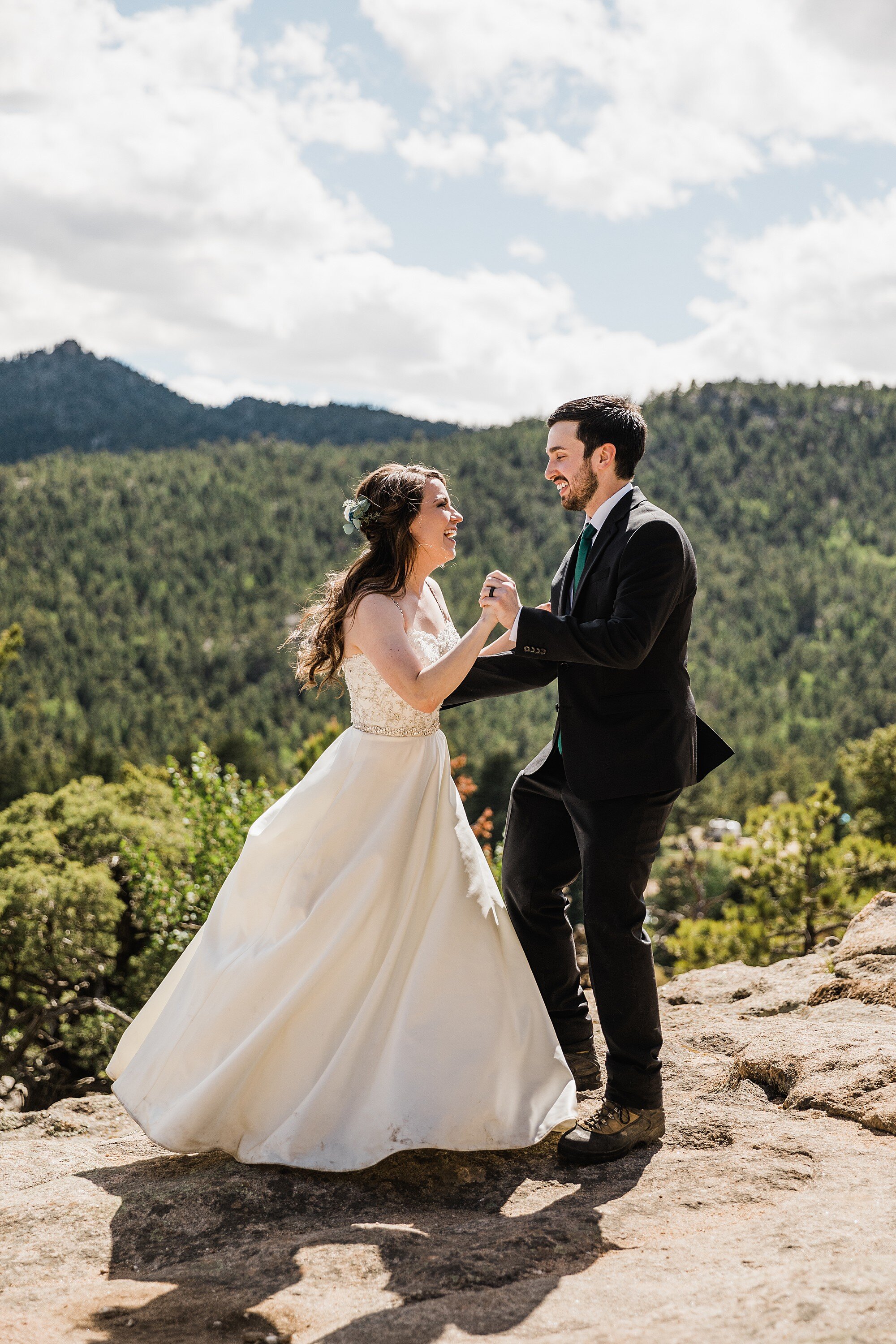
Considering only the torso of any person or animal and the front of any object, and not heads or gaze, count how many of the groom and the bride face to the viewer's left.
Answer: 1

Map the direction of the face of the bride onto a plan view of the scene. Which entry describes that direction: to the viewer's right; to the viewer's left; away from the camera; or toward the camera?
to the viewer's right

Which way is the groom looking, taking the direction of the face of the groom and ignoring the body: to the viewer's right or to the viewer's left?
to the viewer's left

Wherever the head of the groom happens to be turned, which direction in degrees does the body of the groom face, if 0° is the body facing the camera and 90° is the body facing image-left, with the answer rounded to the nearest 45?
approximately 90°

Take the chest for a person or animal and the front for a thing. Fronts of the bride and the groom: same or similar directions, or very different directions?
very different directions

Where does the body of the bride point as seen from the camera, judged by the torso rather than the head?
to the viewer's right
